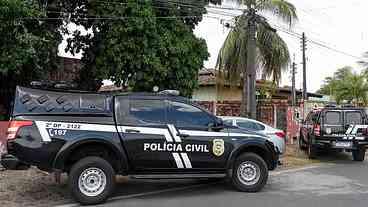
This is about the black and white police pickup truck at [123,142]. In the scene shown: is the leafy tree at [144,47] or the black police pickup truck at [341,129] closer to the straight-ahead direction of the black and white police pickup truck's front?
the black police pickup truck

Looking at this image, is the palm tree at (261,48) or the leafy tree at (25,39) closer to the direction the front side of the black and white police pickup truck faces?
the palm tree

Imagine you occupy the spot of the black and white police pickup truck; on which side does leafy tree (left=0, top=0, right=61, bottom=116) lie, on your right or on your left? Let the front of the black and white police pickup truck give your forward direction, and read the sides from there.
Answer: on your left

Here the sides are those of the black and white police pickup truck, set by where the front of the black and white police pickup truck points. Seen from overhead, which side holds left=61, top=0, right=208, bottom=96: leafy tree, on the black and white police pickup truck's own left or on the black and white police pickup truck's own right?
on the black and white police pickup truck's own left

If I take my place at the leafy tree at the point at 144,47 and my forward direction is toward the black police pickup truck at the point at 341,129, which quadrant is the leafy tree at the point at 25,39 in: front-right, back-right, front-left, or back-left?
back-right

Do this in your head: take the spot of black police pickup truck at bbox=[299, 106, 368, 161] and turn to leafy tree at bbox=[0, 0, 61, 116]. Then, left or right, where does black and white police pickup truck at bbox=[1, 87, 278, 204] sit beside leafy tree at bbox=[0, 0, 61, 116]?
left

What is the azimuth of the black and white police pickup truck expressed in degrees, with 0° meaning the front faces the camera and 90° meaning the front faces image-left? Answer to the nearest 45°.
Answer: approximately 270°

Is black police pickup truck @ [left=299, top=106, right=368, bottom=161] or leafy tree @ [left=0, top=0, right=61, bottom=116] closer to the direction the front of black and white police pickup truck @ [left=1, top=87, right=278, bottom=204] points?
the black police pickup truck

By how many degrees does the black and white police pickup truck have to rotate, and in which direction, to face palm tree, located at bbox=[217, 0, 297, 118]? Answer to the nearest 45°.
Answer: approximately 45° to its left

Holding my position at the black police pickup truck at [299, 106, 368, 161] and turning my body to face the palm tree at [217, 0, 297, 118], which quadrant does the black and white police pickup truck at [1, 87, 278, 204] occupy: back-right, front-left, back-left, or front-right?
back-left
